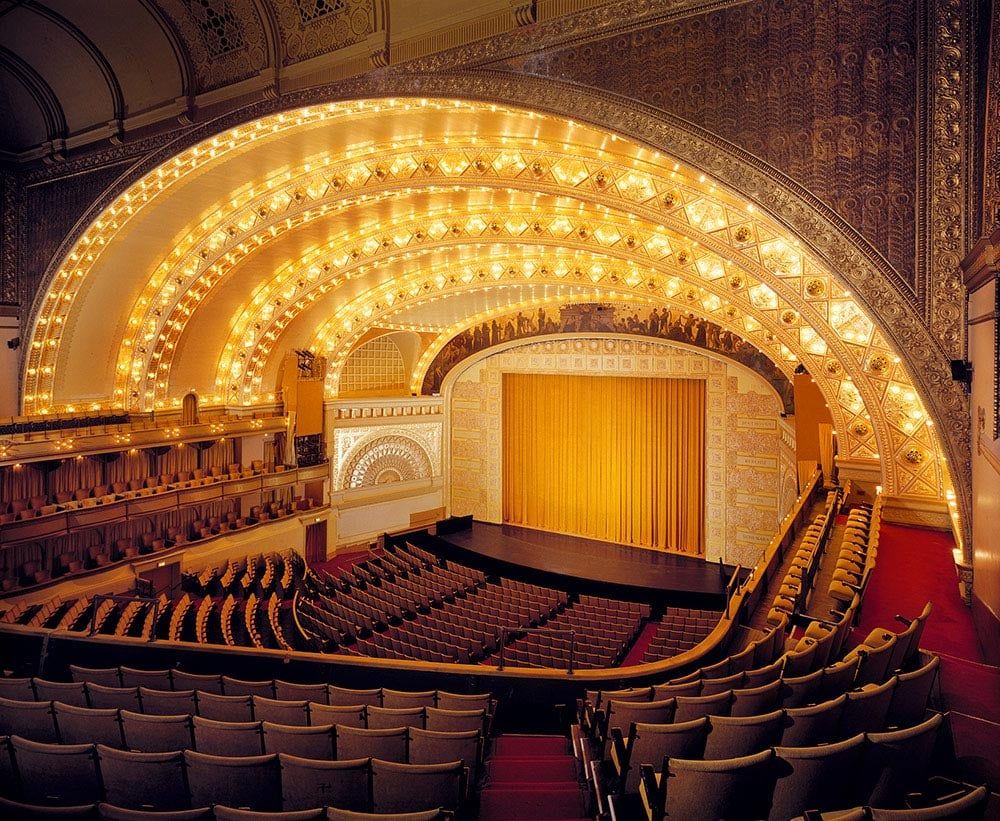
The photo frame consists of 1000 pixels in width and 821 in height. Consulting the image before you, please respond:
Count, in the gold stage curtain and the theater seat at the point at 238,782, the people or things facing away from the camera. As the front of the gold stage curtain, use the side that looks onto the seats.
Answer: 1

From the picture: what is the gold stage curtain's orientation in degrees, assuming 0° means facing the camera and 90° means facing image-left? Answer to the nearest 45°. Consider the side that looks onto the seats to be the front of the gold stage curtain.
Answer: approximately 45°

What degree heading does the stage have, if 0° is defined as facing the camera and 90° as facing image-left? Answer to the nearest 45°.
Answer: approximately 45°

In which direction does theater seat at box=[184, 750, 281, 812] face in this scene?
away from the camera

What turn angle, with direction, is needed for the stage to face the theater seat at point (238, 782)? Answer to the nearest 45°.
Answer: approximately 45° to its left
